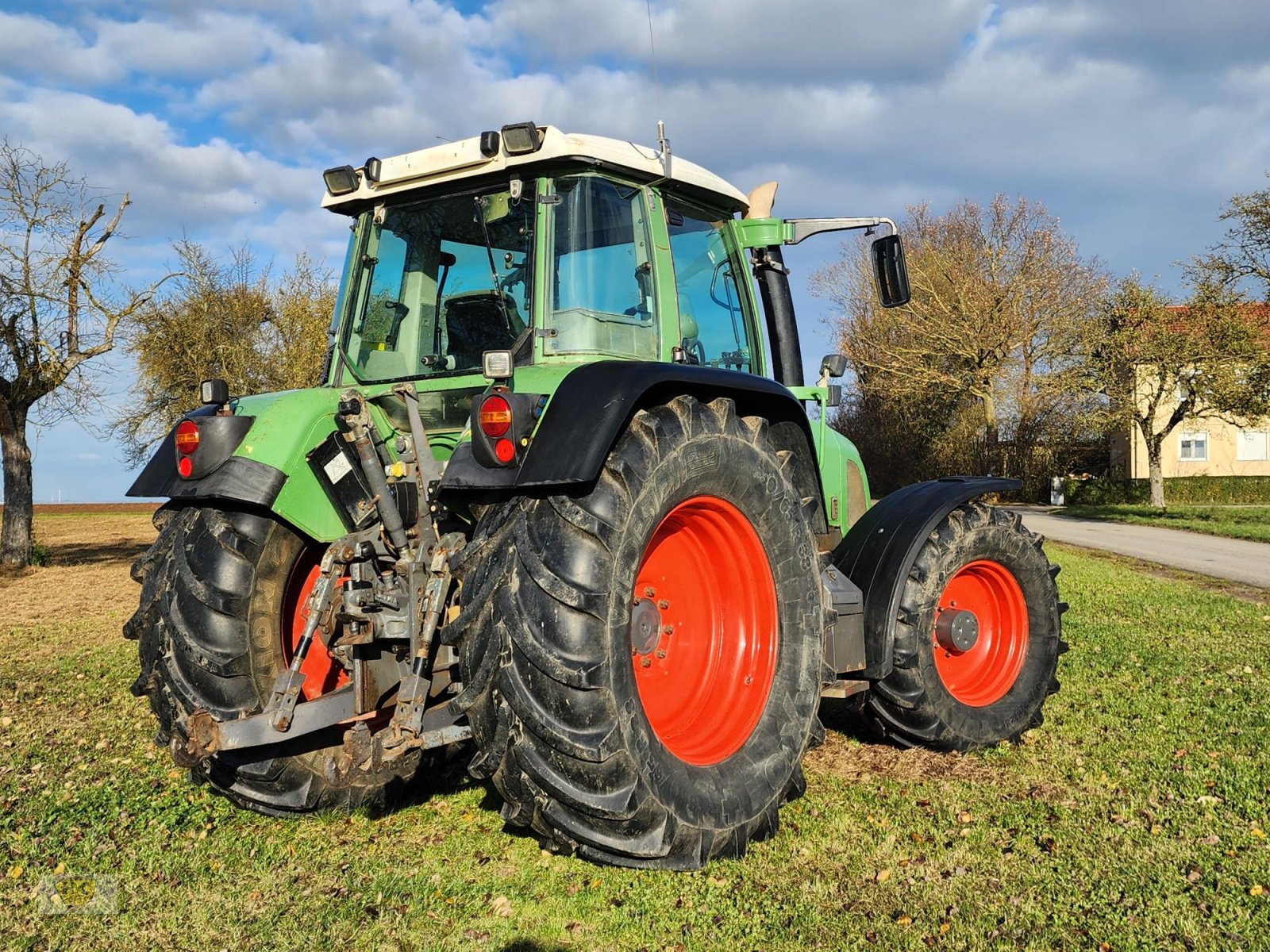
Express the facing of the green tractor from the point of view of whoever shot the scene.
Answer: facing away from the viewer and to the right of the viewer

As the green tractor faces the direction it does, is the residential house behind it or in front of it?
in front

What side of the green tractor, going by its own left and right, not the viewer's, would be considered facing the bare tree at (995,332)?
front

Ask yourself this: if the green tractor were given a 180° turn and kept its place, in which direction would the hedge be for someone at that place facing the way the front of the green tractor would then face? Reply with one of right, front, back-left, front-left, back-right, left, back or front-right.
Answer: back
